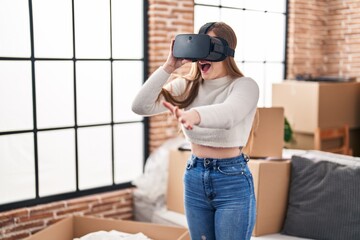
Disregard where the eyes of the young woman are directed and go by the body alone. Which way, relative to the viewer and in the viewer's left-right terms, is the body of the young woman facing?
facing the viewer and to the left of the viewer

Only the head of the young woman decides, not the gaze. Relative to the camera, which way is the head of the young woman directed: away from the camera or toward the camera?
toward the camera

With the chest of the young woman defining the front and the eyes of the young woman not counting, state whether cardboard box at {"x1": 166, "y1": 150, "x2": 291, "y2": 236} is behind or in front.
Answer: behind

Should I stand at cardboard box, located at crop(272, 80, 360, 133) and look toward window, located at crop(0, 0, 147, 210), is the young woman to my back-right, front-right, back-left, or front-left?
front-left

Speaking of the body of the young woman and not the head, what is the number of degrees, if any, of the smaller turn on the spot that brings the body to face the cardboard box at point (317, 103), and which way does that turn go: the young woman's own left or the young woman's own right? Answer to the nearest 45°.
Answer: approximately 135° to the young woman's own right

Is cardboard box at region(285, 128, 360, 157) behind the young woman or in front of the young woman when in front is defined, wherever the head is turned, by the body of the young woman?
behind

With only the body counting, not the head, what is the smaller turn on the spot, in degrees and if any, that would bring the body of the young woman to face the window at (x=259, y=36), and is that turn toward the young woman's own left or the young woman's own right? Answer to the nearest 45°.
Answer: approximately 135° to the young woman's own right

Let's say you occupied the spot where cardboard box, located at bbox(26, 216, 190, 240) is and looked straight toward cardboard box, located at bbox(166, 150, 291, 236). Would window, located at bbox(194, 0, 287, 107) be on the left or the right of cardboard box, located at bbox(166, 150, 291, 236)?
left

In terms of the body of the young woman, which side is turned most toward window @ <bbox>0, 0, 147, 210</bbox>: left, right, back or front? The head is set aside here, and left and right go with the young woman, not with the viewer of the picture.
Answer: right
